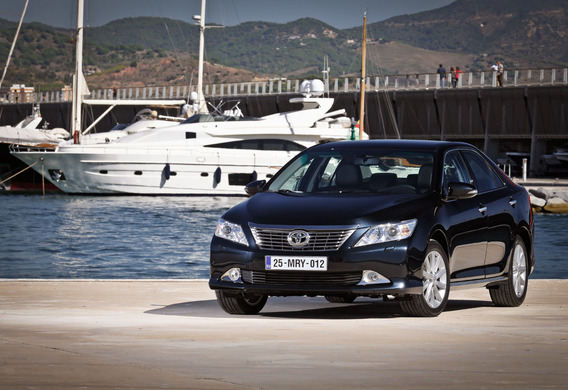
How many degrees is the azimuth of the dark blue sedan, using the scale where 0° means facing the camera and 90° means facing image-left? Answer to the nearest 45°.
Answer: approximately 45°
